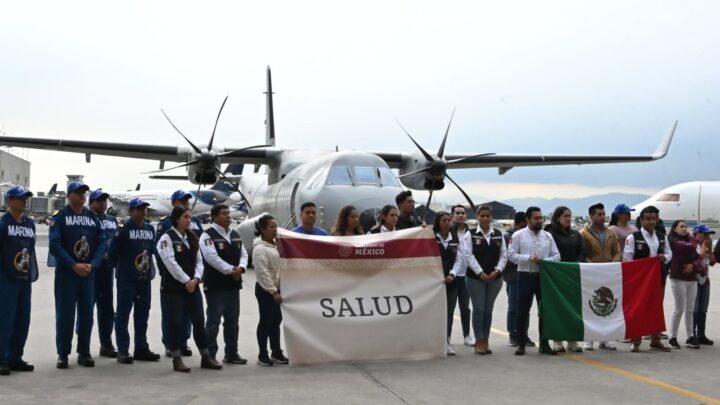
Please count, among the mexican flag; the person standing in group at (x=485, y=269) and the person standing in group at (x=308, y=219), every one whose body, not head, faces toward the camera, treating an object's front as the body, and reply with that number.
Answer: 3

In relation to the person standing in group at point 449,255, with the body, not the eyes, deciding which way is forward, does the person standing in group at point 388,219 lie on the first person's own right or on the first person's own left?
on the first person's own right

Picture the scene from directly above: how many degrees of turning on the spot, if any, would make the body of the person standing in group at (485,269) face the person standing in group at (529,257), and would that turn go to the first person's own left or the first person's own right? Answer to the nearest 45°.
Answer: approximately 90° to the first person's own left

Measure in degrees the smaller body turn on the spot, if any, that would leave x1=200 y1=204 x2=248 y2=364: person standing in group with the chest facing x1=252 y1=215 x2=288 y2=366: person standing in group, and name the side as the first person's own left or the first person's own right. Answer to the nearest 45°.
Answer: approximately 45° to the first person's own left

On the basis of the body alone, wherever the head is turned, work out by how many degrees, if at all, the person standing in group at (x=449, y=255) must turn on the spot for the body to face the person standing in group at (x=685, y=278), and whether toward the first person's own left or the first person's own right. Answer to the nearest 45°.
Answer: approximately 45° to the first person's own left

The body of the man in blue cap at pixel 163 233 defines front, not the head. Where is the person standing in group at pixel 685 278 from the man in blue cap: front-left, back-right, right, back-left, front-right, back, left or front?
front-left

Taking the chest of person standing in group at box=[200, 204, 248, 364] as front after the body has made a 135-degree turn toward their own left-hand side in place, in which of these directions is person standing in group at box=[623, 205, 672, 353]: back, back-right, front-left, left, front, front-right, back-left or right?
right

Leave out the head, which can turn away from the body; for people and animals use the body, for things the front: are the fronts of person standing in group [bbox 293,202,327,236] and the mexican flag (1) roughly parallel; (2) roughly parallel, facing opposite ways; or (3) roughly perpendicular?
roughly parallel

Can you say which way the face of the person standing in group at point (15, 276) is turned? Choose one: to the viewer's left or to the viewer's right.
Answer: to the viewer's right

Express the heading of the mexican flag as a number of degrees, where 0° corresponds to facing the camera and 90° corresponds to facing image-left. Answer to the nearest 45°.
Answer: approximately 0°

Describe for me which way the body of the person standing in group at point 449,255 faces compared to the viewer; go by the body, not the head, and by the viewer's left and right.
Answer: facing the viewer and to the right of the viewer

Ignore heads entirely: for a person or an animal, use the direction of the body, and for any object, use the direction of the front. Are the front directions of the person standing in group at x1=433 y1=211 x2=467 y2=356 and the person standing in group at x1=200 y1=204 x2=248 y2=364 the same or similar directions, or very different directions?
same or similar directions

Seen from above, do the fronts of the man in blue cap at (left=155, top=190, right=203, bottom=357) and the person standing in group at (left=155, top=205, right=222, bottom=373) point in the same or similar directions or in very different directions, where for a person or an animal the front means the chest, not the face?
same or similar directions

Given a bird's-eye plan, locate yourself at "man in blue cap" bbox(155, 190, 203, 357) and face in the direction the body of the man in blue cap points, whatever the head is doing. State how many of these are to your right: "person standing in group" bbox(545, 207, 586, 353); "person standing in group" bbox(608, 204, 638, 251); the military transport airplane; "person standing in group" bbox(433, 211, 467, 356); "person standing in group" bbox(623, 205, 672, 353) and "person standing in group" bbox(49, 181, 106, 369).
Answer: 1

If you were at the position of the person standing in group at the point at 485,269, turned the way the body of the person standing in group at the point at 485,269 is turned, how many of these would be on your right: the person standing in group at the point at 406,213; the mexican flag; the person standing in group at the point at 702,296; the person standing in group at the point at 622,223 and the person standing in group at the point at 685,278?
1

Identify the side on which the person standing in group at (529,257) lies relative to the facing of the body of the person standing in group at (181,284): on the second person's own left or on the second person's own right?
on the second person's own left
